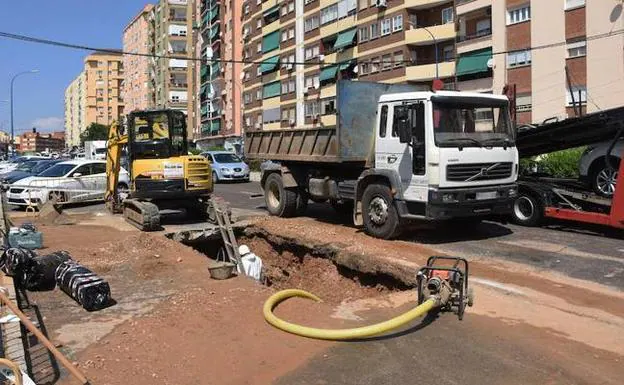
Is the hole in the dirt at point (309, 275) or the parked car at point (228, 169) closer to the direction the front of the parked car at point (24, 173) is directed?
the hole in the dirt

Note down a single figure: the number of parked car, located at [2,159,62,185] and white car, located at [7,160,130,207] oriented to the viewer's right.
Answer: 0

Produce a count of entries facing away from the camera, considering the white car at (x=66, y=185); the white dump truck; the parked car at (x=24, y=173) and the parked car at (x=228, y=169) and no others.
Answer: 0

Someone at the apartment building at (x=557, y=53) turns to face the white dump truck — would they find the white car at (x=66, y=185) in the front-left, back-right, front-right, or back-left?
front-right

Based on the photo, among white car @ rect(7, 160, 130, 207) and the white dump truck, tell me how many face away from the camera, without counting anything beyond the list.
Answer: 0

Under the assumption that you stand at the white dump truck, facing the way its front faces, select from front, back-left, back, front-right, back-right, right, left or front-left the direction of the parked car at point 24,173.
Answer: back

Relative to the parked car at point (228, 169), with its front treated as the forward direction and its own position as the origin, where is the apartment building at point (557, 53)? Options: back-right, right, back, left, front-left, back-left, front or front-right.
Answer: front-left

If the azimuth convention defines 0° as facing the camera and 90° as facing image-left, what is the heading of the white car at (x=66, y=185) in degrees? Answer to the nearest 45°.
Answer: approximately 45°

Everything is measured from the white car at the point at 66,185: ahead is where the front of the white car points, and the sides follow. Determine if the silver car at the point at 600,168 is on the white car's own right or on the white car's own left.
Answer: on the white car's own left

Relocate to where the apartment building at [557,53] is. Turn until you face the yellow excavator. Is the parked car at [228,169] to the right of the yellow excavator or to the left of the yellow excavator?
right

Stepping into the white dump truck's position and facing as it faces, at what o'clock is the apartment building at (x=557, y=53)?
The apartment building is roughly at 8 o'clock from the white dump truck.
